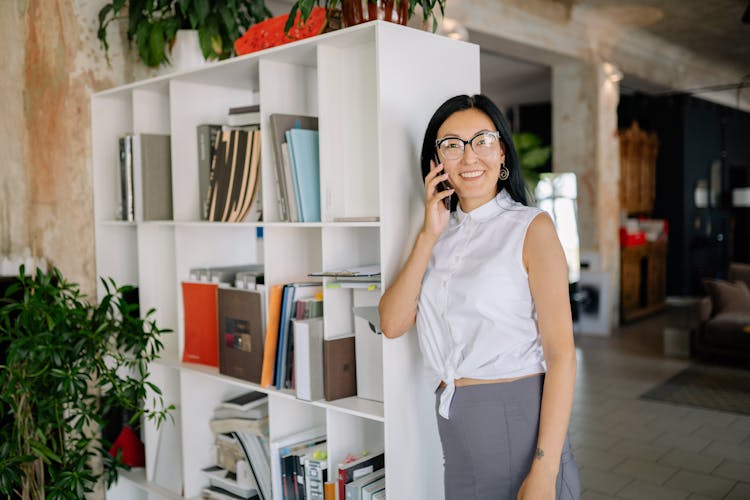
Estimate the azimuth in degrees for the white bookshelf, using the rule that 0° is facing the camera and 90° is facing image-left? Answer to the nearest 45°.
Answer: approximately 45°

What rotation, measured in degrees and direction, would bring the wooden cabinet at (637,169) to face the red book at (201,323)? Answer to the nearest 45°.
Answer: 0° — it already faces it

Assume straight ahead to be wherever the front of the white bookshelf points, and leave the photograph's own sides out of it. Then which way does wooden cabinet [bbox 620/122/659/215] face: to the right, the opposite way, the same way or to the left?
the same way

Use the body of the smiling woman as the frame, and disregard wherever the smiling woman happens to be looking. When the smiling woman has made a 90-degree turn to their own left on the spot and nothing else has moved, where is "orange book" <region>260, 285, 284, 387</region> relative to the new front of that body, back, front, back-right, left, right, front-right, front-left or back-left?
back

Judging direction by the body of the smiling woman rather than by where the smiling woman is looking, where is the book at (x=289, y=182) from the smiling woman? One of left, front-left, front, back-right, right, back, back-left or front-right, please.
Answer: right

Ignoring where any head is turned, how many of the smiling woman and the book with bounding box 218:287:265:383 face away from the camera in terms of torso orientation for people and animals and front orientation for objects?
0

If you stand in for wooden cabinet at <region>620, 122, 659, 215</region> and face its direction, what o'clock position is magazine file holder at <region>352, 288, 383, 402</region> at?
The magazine file holder is roughly at 12 o'clock from the wooden cabinet.

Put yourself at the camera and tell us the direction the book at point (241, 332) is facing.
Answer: facing the viewer and to the left of the viewer

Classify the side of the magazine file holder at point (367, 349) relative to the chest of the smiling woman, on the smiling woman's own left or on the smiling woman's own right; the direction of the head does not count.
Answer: on the smiling woman's own right

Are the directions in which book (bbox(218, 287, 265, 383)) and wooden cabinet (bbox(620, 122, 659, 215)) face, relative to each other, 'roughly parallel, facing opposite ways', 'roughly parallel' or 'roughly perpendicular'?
roughly parallel

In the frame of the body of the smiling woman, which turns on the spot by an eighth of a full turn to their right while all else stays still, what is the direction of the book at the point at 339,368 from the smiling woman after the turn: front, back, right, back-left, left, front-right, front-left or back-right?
front-right

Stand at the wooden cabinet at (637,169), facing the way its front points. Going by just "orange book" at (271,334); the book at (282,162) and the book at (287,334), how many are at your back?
0

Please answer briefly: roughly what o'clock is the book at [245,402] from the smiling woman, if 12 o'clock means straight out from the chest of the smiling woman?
The book is roughly at 3 o'clock from the smiling woman.

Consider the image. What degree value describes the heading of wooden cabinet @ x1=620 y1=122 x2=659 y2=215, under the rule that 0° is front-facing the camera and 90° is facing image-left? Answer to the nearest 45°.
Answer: approximately 0°

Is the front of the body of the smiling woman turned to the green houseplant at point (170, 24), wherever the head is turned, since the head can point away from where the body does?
no
